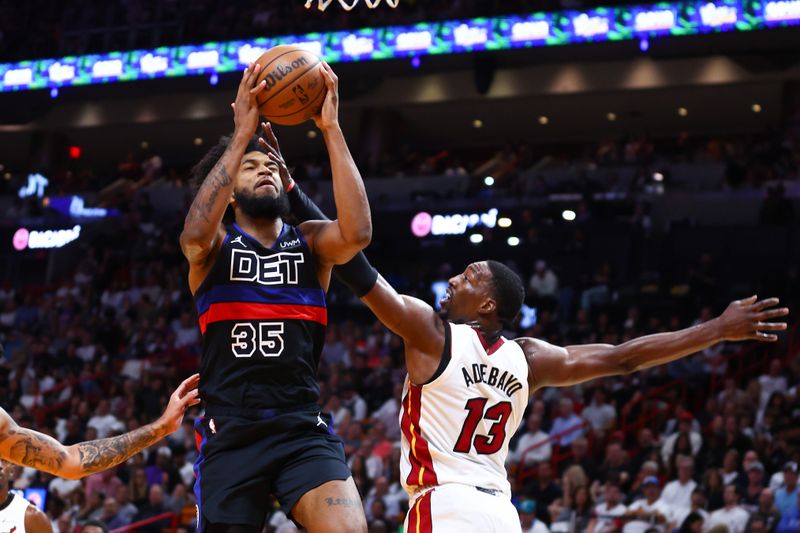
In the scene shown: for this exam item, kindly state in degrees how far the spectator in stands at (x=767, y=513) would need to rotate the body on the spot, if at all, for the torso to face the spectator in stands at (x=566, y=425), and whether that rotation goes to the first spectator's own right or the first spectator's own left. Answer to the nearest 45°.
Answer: approximately 135° to the first spectator's own right

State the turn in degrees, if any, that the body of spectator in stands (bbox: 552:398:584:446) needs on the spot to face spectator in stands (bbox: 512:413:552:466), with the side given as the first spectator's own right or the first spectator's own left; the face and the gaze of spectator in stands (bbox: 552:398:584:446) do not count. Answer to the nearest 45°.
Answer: approximately 45° to the first spectator's own right

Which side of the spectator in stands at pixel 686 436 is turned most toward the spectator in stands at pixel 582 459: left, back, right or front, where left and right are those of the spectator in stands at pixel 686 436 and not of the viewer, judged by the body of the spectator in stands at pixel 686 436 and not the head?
right

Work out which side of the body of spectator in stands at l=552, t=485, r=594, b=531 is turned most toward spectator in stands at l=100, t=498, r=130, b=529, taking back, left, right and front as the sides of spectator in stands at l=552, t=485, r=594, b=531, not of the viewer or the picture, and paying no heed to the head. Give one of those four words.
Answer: right

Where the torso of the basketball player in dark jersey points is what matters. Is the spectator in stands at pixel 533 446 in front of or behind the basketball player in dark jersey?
behind

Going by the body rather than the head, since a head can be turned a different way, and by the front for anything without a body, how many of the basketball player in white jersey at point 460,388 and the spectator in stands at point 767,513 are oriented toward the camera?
1

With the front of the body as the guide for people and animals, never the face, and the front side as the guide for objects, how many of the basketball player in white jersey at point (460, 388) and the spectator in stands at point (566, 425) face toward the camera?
1

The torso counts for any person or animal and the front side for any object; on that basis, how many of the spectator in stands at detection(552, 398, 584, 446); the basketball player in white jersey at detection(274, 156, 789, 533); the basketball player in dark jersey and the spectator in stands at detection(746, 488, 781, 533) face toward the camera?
3

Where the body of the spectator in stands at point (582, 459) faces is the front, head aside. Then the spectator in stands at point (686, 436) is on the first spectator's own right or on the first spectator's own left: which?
on the first spectator's own left

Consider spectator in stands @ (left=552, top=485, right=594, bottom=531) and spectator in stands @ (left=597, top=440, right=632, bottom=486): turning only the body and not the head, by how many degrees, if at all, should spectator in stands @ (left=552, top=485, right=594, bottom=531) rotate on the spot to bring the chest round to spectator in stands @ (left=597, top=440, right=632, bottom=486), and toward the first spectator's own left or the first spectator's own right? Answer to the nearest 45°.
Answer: approximately 135° to the first spectator's own left

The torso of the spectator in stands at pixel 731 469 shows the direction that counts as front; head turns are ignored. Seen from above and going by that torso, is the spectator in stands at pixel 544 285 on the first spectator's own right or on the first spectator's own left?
on the first spectator's own right

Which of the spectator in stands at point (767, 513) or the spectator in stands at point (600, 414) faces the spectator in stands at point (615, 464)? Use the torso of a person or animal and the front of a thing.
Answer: the spectator in stands at point (600, 414)
